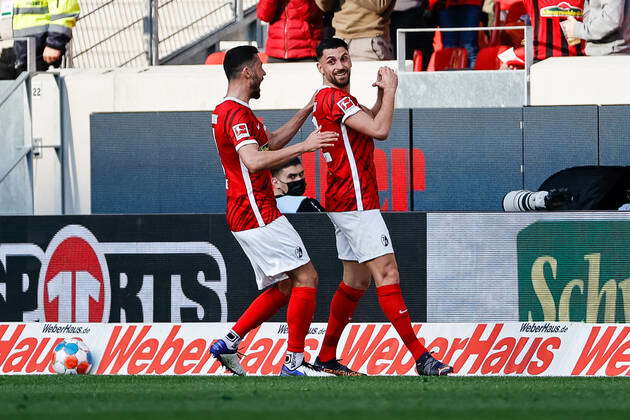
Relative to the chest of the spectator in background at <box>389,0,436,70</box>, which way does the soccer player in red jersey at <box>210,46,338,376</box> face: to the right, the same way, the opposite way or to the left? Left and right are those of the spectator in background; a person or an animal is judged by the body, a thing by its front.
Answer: to the left

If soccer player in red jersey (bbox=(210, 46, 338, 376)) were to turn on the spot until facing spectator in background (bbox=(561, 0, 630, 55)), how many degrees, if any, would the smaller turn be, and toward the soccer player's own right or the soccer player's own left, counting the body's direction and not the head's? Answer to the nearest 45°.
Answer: approximately 45° to the soccer player's own left

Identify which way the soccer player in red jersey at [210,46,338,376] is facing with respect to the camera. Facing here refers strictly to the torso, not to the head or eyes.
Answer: to the viewer's right

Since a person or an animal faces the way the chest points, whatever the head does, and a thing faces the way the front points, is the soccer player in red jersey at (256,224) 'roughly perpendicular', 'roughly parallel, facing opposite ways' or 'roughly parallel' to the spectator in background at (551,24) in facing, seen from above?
roughly perpendicular

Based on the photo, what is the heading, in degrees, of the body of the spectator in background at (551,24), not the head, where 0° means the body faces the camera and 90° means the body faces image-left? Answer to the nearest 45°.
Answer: approximately 0°

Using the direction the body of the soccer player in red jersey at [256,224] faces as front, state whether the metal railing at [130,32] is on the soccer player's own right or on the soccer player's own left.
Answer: on the soccer player's own left

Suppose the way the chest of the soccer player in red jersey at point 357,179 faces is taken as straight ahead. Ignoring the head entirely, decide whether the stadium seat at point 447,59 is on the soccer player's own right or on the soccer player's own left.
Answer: on the soccer player's own left

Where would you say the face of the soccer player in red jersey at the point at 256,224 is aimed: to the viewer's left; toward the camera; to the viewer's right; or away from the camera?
to the viewer's right

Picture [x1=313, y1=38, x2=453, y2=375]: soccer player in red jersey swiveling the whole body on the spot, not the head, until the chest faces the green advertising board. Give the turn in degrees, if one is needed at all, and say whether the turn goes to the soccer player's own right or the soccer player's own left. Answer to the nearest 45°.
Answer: approximately 45° to the soccer player's own left
